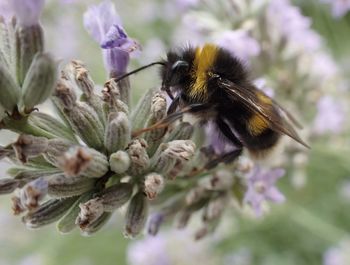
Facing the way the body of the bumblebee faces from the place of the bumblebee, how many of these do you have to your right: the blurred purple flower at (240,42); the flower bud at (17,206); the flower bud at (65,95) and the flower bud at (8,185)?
1

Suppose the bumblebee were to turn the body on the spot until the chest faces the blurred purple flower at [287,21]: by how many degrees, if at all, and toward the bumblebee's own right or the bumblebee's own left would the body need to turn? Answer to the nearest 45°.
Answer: approximately 90° to the bumblebee's own right

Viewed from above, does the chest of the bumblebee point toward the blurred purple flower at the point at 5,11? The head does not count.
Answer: yes

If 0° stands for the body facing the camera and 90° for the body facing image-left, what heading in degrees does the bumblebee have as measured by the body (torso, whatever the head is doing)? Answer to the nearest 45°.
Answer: approximately 90°

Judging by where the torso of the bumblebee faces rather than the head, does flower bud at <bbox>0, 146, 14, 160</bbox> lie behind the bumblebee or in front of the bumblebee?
in front

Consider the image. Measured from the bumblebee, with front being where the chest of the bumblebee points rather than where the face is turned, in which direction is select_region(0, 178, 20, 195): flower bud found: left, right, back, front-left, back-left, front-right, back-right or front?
front-left
